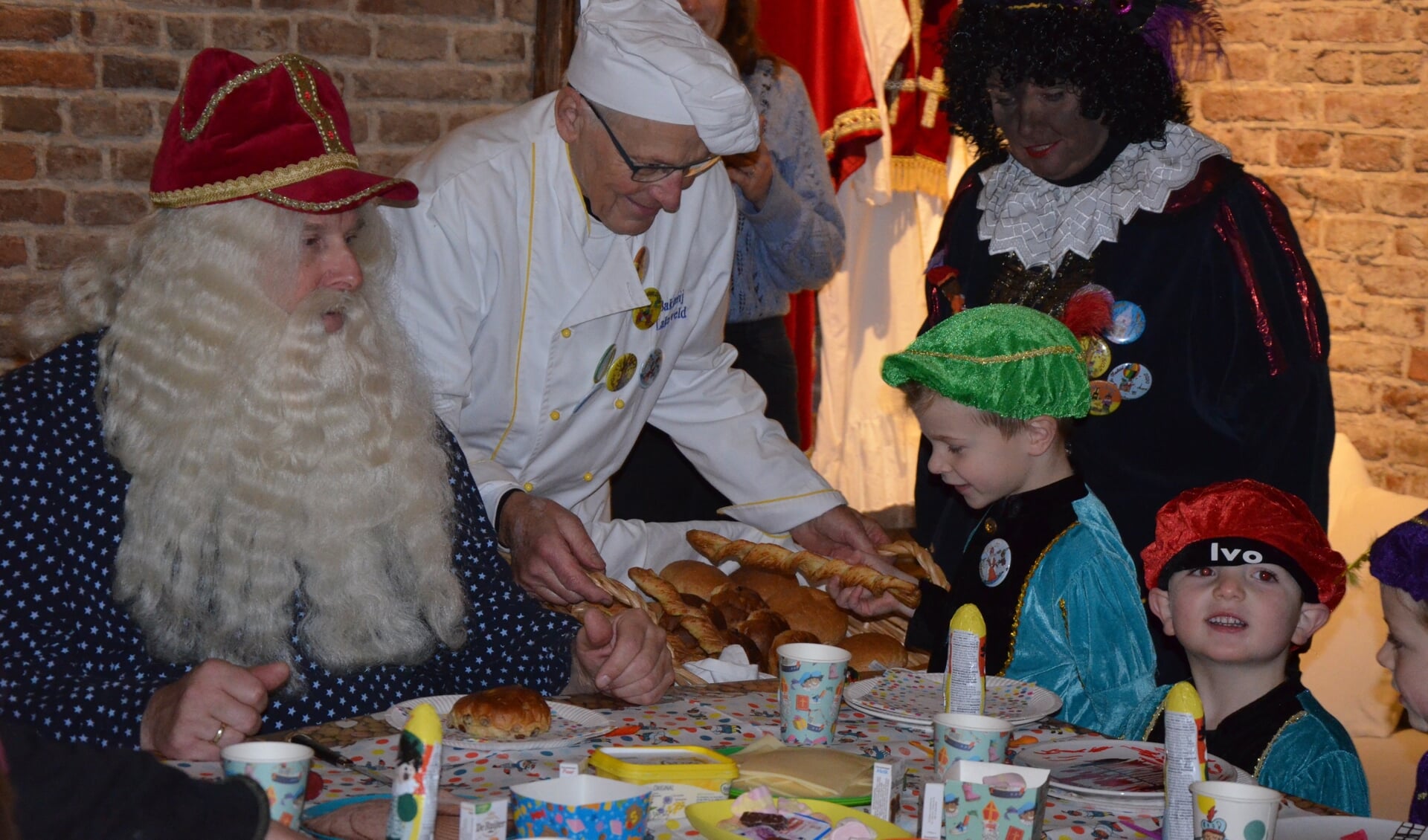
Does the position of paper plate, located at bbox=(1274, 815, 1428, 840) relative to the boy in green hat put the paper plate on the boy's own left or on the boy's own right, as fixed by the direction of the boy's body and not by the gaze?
on the boy's own left

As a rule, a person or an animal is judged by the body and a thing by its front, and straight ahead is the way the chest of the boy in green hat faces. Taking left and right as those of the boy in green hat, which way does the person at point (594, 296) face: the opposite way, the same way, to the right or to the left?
to the left

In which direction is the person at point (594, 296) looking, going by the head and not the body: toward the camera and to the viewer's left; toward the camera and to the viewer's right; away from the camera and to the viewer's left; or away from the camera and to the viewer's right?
toward the camera and to the viewer's right

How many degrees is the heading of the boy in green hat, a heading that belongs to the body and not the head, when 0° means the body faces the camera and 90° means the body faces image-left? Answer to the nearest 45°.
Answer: approximately 45°
